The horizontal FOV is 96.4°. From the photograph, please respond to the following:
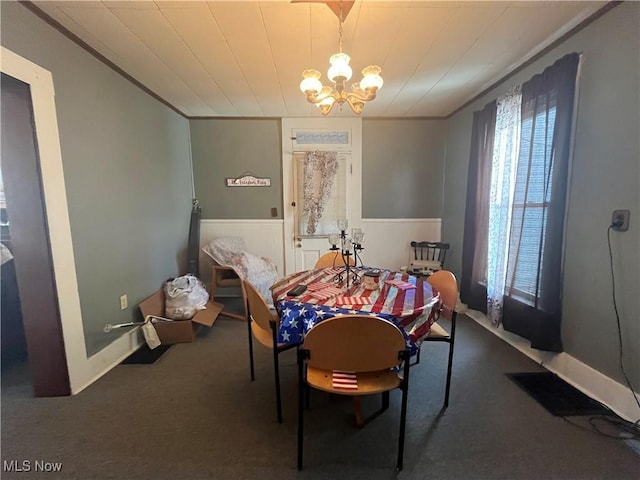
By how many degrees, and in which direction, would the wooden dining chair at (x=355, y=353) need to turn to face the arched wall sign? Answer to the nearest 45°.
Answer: approximately 45° to its left

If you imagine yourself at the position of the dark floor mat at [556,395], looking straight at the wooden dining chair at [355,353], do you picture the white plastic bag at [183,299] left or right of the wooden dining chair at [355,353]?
right

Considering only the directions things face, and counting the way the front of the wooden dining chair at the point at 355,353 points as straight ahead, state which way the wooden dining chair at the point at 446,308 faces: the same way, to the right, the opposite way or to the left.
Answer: to the left

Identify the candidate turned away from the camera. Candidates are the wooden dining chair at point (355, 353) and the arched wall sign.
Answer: the wooden dining chair

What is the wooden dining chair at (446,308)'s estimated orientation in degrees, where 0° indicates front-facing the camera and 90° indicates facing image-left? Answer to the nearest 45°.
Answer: approximately 90°

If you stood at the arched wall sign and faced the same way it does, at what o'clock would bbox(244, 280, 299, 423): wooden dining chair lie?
The wooden dining chair is roughly at 12 o'clock from the arched wall sign.

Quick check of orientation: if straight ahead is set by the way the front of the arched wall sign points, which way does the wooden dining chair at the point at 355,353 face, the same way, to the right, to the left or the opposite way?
the opposite way

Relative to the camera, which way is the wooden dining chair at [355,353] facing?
away from the camera

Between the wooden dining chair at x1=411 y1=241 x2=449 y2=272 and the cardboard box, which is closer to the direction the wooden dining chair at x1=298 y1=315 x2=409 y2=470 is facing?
the wooden dining chair
